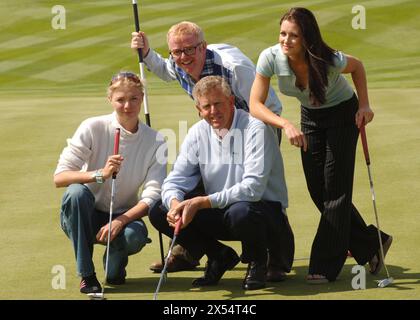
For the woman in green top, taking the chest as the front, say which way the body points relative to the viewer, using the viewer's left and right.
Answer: facing the viewer and to the left of the viewer

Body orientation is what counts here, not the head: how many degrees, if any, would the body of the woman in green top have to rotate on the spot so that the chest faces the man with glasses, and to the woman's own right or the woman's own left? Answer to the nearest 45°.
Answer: approximately 45° to the woman's own right

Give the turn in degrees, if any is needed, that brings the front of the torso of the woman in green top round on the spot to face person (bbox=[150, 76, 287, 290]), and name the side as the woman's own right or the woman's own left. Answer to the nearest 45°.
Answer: approximately 45° to the woman's own right

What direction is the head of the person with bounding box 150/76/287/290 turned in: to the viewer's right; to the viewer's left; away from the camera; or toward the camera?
toward the camera

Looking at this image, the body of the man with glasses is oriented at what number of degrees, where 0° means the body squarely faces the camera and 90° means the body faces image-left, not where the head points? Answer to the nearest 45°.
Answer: approximately 45°
